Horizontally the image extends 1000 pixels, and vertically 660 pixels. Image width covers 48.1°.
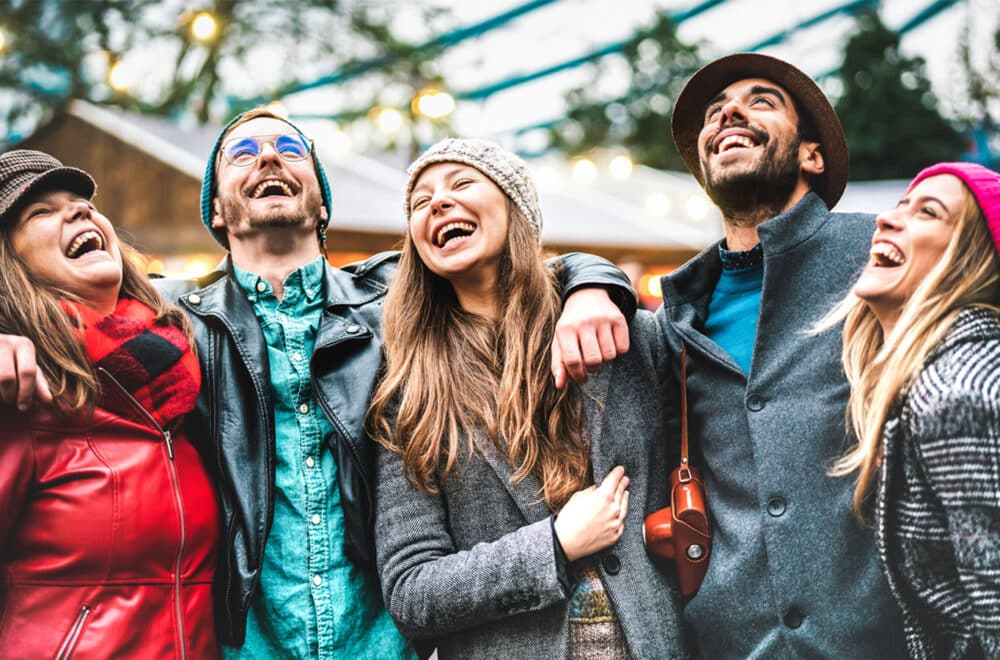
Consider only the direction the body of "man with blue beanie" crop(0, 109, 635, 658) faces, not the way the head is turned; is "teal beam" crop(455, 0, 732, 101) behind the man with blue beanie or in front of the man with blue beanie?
behind

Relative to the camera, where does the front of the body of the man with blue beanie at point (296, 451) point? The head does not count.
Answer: toward the camera

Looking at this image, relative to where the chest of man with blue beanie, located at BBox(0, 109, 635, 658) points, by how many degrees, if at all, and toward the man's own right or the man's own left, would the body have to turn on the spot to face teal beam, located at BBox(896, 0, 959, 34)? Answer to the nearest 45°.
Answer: approximately 135° to the man's own left

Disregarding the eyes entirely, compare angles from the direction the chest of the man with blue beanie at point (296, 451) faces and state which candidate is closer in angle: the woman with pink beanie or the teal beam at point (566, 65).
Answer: the woman with pink beanie

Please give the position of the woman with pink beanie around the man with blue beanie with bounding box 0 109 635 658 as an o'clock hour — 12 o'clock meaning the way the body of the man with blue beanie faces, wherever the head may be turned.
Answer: The woman with pink beanie is roughly at 10 o'clock from the man with blue beanie.

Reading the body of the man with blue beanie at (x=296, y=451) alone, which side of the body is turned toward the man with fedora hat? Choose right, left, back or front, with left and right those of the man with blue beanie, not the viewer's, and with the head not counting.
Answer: left

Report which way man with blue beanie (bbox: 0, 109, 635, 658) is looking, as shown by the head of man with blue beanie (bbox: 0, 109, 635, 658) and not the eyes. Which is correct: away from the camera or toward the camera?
toward the camera

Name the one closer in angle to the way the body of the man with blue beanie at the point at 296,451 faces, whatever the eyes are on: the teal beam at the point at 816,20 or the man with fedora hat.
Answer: the man with fedora hat

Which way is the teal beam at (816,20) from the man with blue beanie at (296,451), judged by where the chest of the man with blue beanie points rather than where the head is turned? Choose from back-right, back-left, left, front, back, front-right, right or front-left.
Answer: back-left
